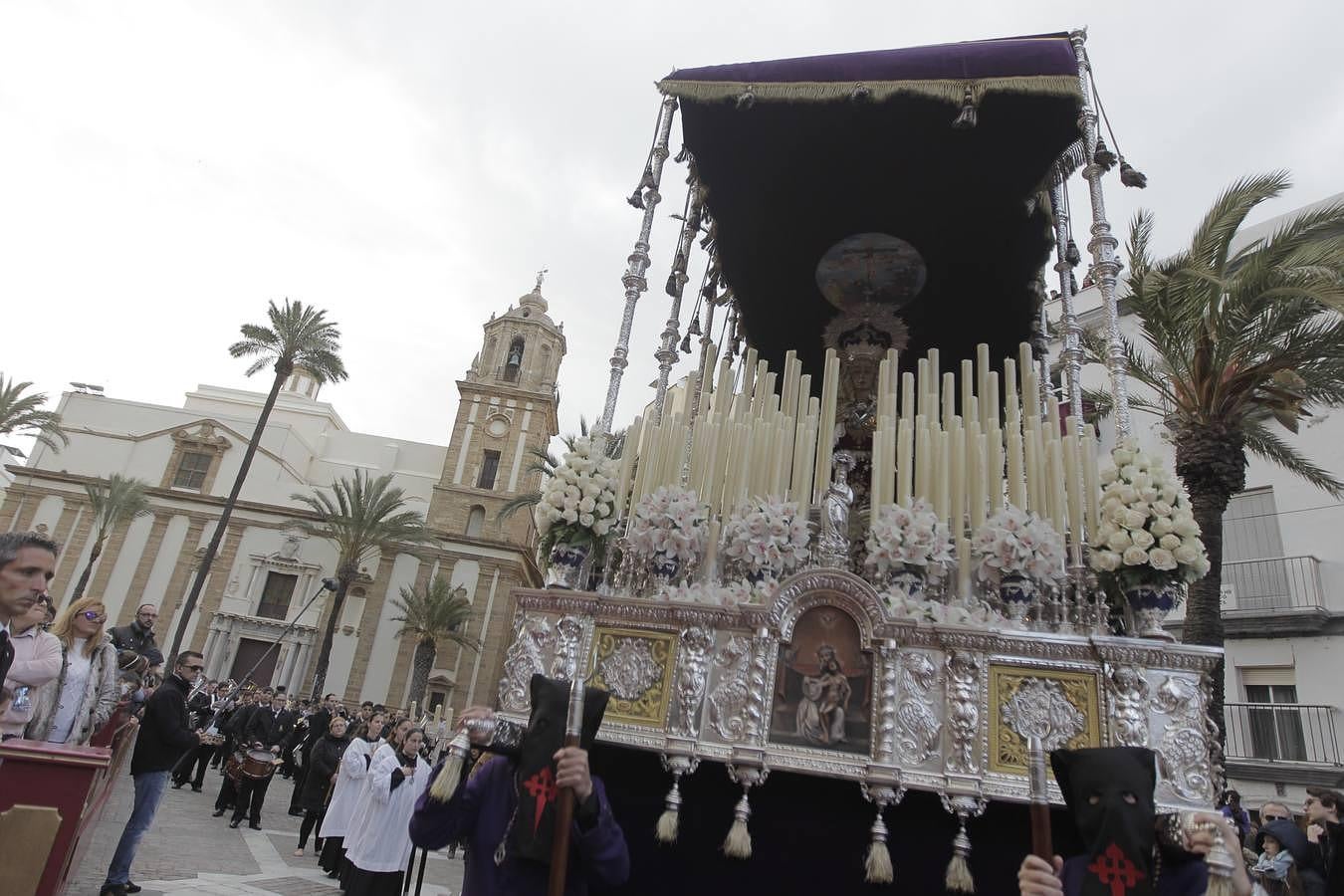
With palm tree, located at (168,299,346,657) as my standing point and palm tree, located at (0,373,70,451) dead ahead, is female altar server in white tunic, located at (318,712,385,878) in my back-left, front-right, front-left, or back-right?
back-left

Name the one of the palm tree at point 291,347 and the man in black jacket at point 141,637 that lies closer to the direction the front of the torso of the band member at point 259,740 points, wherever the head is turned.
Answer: the man in black jacket

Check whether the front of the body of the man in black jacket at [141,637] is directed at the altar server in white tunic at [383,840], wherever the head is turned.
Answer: yes

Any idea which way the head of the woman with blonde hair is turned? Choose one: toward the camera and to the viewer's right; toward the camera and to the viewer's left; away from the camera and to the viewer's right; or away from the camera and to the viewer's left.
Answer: toward the camera and to the viewer's right

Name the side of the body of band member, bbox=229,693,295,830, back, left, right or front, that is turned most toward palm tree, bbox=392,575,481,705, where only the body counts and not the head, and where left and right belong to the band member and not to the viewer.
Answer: back

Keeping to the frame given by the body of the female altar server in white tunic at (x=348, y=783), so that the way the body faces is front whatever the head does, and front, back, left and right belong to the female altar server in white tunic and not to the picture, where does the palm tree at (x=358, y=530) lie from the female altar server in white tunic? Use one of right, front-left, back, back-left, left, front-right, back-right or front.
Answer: back-left

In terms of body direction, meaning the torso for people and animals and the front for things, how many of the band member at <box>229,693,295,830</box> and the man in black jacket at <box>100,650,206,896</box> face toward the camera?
1

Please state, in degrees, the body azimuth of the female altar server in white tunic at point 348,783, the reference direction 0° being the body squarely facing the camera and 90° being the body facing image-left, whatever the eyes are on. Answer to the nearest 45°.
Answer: approximately 315°

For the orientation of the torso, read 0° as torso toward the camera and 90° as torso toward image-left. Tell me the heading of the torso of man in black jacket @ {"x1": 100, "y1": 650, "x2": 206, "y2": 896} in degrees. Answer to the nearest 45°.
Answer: approximately 270°

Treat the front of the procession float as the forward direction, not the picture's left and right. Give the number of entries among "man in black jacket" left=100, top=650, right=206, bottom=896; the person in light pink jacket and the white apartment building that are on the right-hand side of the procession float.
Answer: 2

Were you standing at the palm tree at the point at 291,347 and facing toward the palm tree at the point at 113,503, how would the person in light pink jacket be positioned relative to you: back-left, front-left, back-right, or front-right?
back-left

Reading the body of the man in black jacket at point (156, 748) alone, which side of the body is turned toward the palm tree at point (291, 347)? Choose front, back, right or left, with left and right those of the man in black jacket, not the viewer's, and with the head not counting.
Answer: left

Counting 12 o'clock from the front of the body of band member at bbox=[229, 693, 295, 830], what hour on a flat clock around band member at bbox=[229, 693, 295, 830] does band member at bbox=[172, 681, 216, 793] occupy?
band member at bbox=[172, 681, 216, 793] is roughly at 5 o'clock from band member at bbox=[229, 693, 295, 830].

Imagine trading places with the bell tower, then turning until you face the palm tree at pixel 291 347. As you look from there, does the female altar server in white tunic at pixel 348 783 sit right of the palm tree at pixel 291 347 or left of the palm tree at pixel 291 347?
left
